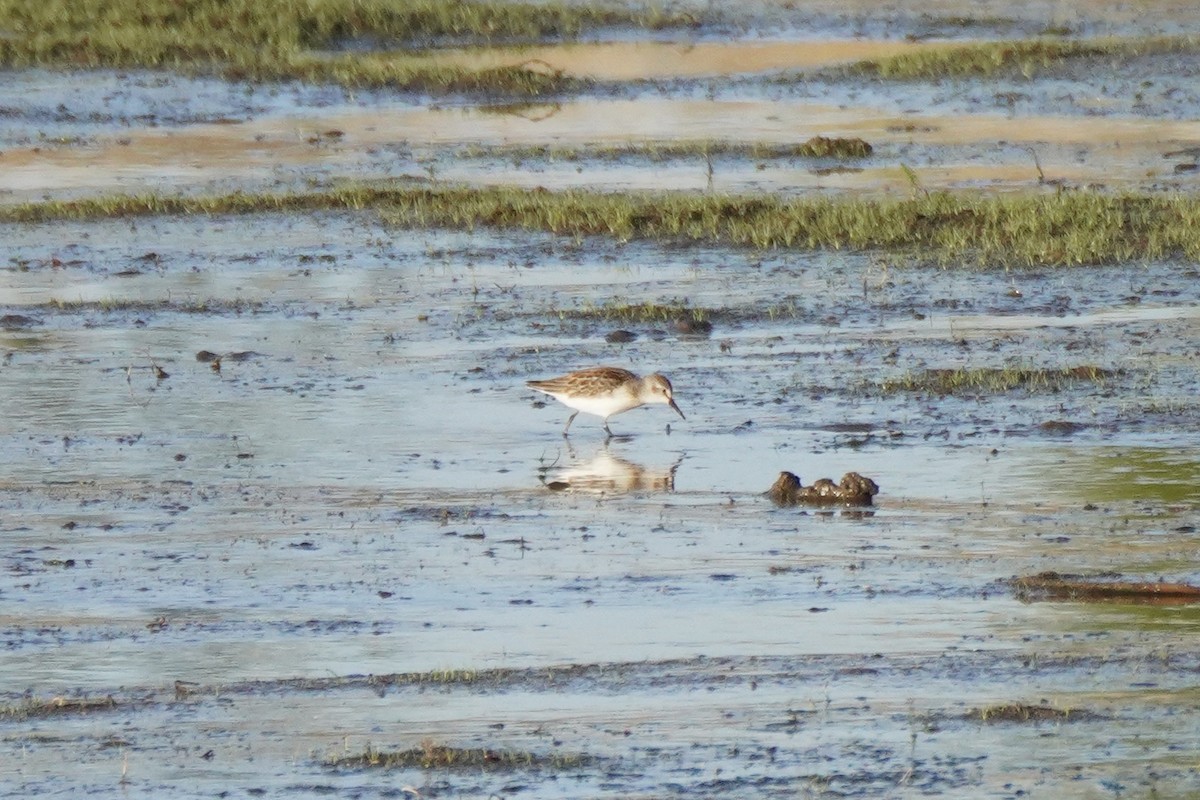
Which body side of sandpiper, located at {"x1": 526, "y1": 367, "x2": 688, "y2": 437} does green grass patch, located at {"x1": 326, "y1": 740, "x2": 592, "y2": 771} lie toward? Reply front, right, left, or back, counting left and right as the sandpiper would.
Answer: right

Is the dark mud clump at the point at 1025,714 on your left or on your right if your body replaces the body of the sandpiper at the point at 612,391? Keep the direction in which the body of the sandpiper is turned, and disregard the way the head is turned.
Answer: on your right

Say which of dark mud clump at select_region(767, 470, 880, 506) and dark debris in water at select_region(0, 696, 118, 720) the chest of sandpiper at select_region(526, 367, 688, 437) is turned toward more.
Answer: the dark mud clump

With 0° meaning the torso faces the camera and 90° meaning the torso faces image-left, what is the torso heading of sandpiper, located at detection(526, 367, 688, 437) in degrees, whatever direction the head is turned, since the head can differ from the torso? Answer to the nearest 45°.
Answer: approximately 270°

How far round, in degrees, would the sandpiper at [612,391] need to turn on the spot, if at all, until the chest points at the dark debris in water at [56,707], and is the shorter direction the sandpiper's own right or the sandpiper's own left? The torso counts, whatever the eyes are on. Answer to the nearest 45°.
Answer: approximately 135° to the sandpiper's own right
